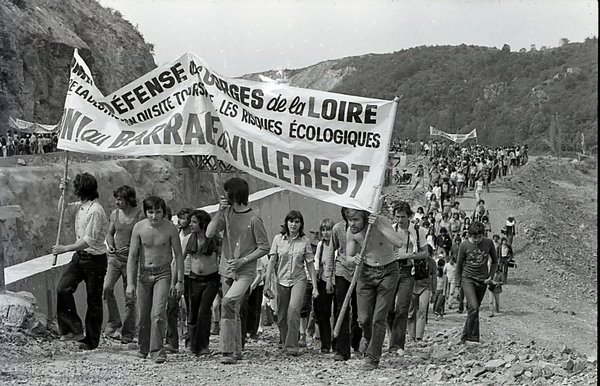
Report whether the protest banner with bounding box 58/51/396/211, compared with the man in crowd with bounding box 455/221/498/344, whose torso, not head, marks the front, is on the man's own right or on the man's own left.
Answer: on the man's own right

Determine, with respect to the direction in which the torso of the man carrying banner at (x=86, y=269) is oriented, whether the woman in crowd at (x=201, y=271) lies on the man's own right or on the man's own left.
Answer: on the man's own left

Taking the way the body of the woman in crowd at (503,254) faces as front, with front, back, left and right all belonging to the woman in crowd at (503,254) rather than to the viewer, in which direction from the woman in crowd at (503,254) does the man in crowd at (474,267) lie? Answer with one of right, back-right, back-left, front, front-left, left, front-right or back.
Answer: front

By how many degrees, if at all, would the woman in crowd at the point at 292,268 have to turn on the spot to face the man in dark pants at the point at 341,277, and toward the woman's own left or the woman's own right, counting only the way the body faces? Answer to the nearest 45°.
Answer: approximately 90° to the woman's own left

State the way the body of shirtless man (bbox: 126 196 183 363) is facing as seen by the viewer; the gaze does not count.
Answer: toward the camera

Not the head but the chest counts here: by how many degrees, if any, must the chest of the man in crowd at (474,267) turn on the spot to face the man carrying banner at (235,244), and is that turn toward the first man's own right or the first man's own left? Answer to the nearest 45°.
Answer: approximately 45° to the first man's own right

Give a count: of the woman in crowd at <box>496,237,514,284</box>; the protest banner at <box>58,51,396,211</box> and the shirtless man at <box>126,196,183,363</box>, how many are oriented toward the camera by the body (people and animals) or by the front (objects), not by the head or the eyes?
3

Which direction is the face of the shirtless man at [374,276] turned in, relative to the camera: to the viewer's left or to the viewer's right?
to the viewer's left

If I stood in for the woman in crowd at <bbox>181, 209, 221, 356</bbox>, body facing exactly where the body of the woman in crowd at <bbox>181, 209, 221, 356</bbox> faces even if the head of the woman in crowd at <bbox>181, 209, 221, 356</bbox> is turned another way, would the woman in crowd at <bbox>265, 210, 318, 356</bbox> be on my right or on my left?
on my left

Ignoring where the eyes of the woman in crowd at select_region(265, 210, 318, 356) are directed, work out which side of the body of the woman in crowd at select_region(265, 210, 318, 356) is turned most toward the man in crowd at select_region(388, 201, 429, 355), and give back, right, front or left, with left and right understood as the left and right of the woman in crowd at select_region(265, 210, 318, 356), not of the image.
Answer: left

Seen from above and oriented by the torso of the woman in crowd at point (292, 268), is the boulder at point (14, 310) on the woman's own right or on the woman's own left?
on the woman's own right

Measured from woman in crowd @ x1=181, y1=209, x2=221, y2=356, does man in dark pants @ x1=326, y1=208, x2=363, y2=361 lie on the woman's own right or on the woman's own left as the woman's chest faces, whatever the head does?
on the woman's own left
